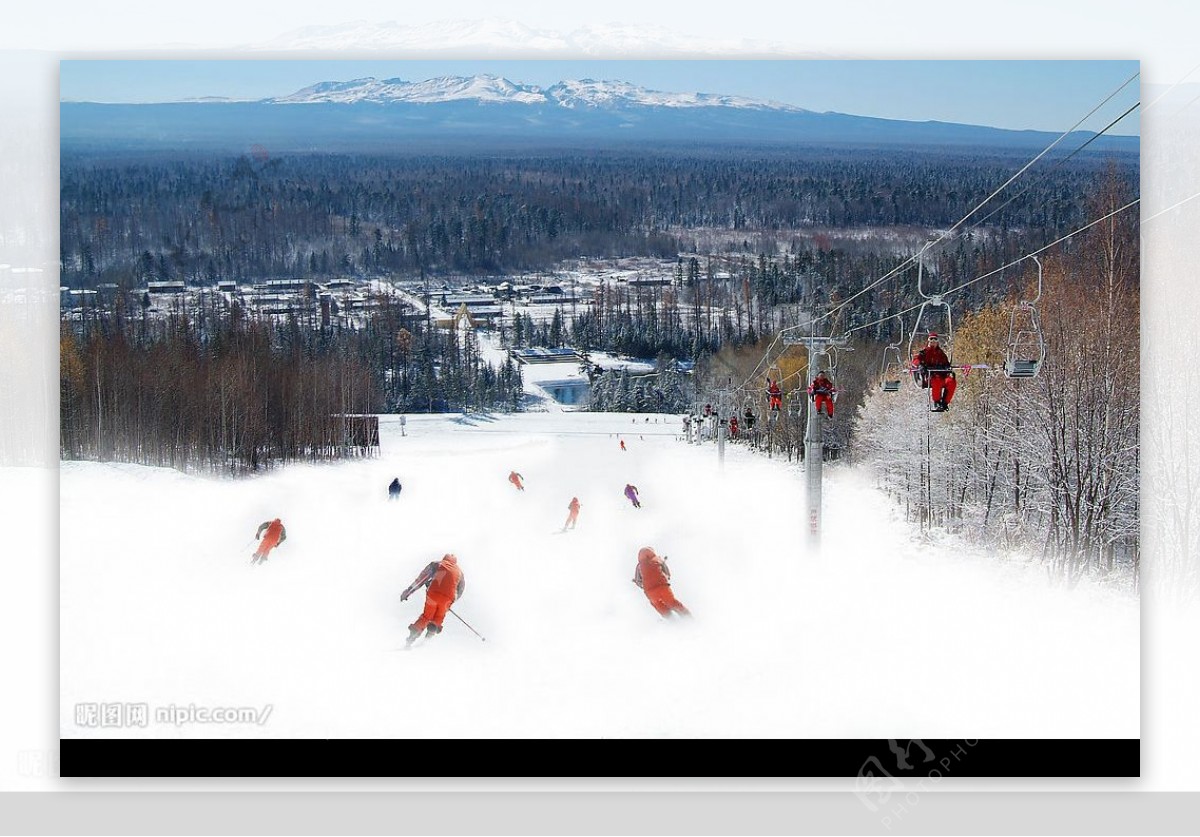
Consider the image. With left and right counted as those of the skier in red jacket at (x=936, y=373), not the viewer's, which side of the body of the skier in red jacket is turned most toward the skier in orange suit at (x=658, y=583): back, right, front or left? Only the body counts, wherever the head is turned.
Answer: right

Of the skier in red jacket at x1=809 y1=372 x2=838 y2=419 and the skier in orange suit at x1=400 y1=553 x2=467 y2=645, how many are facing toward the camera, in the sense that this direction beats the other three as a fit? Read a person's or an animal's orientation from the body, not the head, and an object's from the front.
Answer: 1

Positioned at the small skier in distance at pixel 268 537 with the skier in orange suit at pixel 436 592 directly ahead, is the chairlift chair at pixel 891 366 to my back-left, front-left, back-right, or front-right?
front-left

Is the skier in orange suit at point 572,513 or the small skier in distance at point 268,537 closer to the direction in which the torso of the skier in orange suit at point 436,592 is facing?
the skier in orange suit

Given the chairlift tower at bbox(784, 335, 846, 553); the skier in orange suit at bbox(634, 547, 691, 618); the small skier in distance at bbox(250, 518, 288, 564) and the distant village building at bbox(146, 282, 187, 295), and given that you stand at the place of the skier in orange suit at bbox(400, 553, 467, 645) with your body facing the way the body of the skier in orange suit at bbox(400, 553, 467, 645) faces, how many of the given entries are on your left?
2

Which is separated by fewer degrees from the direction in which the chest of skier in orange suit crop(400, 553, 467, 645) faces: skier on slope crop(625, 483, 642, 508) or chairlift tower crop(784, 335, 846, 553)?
the skier on slope

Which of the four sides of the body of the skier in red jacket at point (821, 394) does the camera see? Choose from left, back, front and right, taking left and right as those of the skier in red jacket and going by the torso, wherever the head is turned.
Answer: front

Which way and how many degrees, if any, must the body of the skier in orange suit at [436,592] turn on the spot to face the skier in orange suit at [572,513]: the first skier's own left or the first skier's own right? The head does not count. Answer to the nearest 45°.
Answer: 0° — they already face them

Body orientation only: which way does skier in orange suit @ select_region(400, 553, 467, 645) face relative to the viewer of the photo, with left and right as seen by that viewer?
facing away from the viewer and to the right of the viewer

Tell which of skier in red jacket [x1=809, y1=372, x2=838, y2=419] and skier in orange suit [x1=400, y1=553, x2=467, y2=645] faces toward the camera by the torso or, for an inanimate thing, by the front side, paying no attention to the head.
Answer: the skier in red jacket
